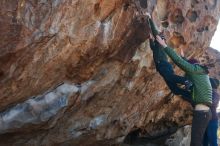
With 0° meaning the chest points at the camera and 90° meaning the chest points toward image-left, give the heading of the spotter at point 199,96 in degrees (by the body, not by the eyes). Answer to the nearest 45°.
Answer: approximately 90°
